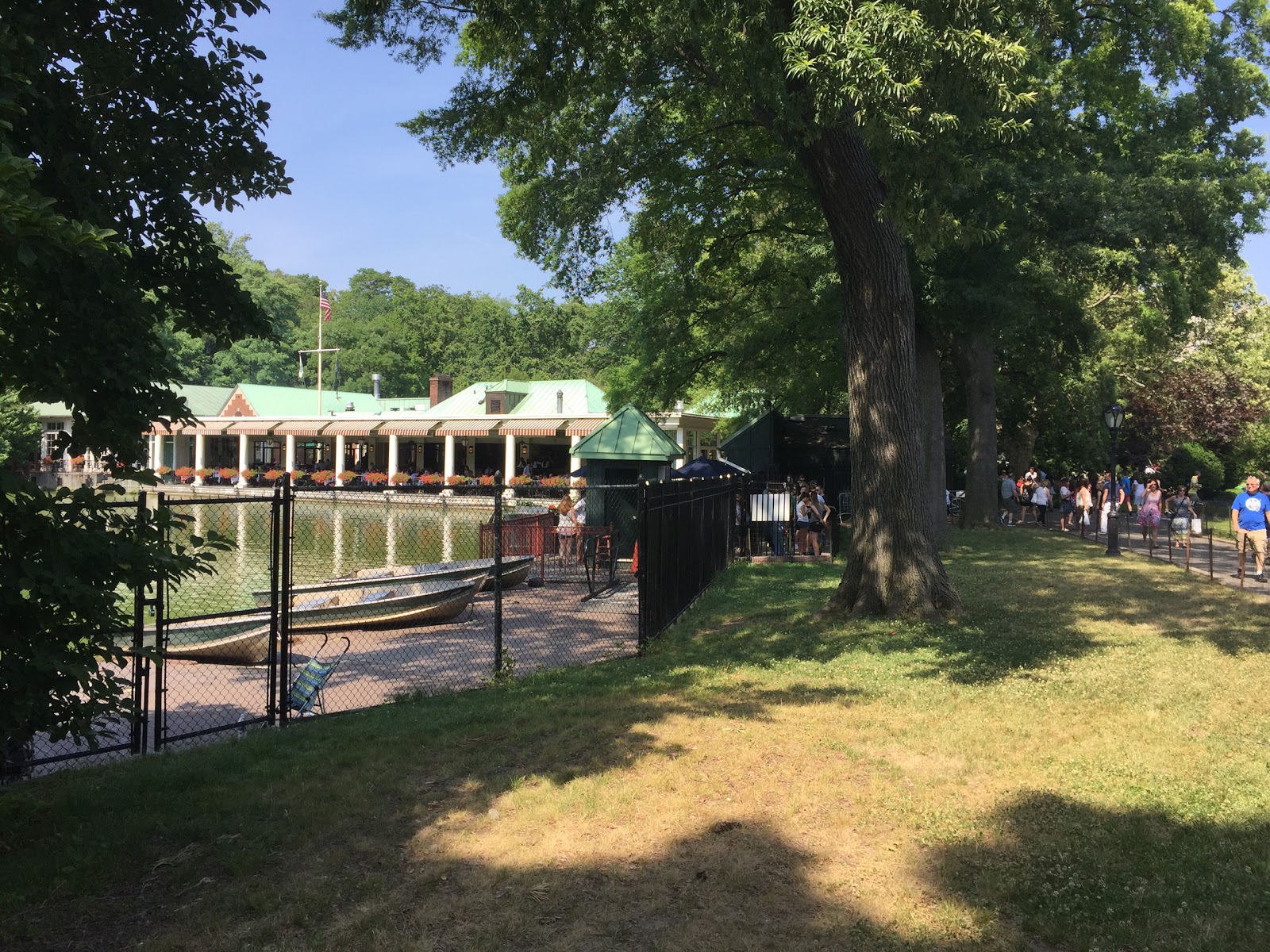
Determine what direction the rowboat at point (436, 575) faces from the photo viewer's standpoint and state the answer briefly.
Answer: facing to the right of the viewer

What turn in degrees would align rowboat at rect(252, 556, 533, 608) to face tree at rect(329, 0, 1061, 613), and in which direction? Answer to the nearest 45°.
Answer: approximately 45° to its right

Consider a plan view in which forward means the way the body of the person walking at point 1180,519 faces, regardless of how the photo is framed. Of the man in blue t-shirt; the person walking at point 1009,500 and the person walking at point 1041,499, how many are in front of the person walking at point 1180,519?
1

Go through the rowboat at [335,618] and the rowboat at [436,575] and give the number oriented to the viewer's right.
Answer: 2

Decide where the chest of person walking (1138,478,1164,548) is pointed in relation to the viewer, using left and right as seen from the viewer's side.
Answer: facing the viewer

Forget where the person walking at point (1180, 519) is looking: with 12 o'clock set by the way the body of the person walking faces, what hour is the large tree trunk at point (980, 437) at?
The large tree trunk is roughly at 4 o'clock from the person walking.

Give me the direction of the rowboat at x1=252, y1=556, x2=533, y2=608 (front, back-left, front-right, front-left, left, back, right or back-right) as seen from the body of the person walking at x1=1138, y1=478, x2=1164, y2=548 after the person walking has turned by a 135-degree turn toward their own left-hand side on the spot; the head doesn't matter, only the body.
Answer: back

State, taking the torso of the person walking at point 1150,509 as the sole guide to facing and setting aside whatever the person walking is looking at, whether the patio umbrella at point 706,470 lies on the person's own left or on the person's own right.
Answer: on the person's own right

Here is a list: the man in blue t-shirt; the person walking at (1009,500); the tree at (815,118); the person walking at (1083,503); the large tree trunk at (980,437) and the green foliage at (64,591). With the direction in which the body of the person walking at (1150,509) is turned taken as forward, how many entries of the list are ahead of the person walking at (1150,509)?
3

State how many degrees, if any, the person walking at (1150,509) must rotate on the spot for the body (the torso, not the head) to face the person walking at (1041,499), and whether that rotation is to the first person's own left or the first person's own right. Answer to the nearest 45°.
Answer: approximately 180°

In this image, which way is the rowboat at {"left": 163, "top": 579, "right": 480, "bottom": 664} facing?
to the viewer's right

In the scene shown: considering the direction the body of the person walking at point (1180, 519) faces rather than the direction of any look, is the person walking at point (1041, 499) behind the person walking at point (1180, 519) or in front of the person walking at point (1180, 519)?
behind
